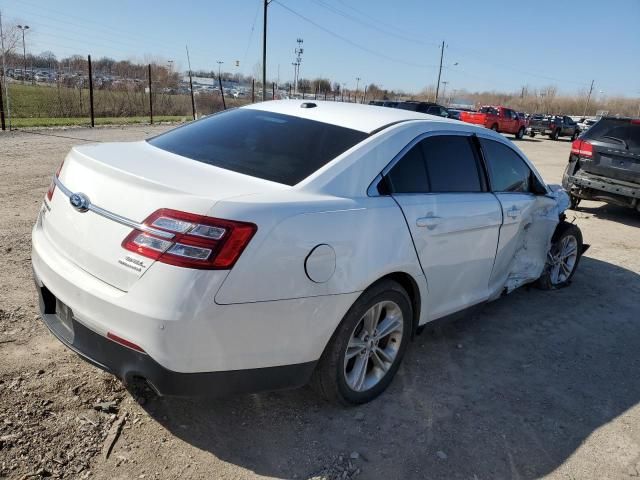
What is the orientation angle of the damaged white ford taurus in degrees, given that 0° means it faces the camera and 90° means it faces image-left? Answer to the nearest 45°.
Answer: approximately 225°

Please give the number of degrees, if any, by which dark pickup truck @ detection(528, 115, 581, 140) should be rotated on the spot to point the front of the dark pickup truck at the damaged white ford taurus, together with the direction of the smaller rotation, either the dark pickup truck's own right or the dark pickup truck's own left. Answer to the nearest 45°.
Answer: approximately 135° to the dark pickup truck's own right

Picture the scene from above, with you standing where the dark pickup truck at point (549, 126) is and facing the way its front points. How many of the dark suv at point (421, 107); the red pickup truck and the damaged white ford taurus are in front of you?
0

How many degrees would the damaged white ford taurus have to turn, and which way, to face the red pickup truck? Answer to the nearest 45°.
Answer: approximately 45° to its left

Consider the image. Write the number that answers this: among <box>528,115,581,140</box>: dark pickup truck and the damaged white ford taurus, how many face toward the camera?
0

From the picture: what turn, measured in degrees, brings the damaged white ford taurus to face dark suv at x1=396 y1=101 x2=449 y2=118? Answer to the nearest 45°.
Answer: approximately 45° to its left

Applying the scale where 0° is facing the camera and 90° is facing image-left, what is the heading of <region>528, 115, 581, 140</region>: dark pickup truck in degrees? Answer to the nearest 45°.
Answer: approximately 225°

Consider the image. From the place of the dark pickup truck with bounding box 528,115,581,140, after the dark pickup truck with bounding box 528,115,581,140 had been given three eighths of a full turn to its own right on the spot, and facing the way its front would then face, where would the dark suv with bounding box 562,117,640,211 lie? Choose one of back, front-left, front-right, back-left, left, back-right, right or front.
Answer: front

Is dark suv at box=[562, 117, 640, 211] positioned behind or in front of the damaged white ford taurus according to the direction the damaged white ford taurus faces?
in front

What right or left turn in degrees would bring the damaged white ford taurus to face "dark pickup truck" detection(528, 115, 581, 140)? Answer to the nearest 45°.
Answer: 0° — it already faces it

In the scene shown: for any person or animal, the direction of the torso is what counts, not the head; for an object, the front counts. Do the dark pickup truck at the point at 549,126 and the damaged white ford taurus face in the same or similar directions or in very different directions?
same or similar directions

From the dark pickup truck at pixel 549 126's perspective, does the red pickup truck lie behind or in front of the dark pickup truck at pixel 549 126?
behind

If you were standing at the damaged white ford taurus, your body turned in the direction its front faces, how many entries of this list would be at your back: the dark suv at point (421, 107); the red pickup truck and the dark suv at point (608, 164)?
0
